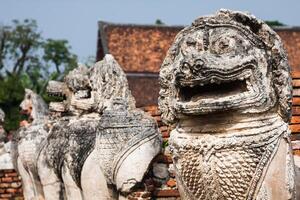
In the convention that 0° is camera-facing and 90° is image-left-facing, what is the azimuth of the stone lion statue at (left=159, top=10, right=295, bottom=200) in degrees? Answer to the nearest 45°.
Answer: approximately 45°

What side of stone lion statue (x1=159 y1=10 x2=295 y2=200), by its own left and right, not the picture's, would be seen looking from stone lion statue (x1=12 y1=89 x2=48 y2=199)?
right

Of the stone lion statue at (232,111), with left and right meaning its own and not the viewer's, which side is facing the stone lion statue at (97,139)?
right
